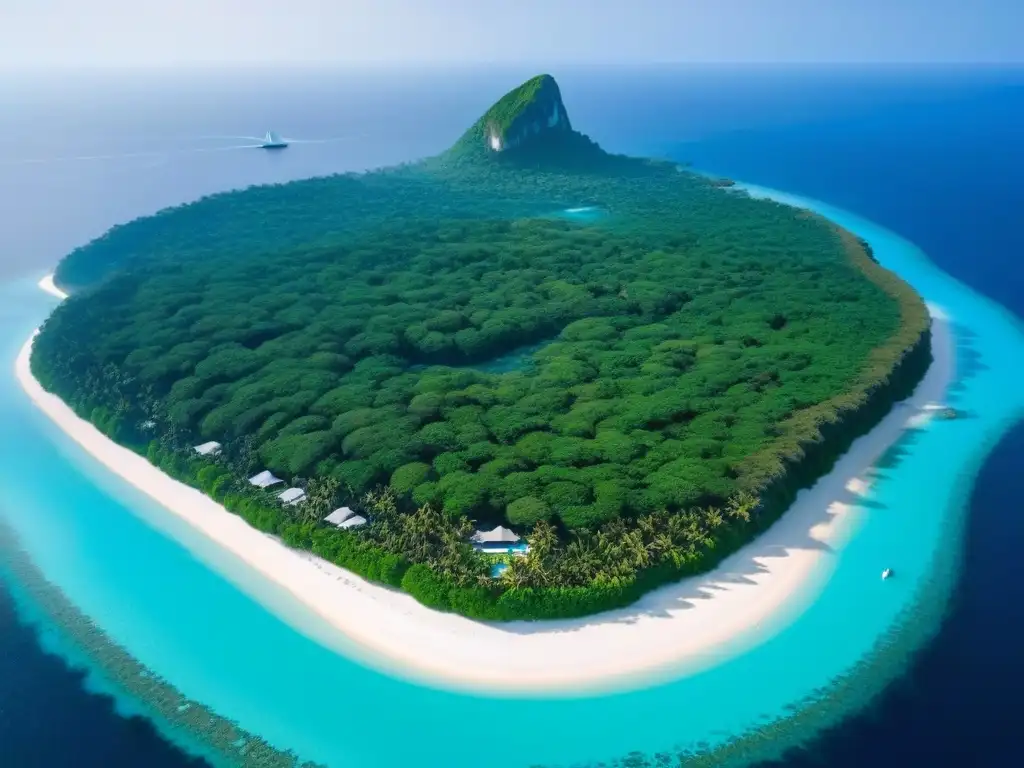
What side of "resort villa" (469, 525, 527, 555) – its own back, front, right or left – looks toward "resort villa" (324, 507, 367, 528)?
right

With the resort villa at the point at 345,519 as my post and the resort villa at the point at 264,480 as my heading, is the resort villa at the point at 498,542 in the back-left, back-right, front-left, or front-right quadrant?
back-right

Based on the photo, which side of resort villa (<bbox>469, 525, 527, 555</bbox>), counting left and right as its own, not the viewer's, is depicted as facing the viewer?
front

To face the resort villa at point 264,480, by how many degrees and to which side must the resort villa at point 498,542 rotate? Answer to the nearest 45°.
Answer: approximately 135° to its right

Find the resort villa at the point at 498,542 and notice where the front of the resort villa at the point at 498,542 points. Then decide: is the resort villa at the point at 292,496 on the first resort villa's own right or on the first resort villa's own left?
on the first resort villa's own right
